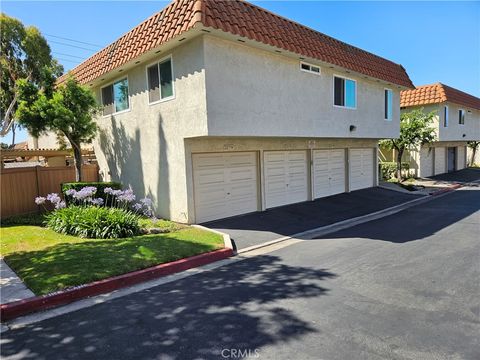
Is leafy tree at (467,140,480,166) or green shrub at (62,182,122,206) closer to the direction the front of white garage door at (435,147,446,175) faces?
the green shrub

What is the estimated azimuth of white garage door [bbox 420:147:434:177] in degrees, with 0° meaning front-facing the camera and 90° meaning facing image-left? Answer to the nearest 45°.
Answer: approximately 315°

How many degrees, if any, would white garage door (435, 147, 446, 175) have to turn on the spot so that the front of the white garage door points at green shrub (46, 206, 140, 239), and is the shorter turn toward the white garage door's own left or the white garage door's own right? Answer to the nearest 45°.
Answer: approximately 45° to the white garage door's own right

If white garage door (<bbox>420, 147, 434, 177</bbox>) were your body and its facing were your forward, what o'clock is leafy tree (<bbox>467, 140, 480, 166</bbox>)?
The leafy tree is roughly at 8 o'clock from the white garage door.

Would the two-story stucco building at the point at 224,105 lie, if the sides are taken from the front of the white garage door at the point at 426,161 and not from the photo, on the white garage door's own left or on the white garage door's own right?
on the white garage door's own right

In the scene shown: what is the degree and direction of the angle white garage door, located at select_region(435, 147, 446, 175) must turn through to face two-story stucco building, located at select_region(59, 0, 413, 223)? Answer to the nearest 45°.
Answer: approximately 45° to its right

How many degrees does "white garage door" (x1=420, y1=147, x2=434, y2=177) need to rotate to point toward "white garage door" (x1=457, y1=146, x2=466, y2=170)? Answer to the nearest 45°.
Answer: approximately 135° to its left

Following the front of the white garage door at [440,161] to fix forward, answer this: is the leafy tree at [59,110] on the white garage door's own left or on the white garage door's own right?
on the white garage door's own right

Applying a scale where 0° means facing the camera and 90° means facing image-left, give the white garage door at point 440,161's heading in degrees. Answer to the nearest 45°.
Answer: approximately 315°
